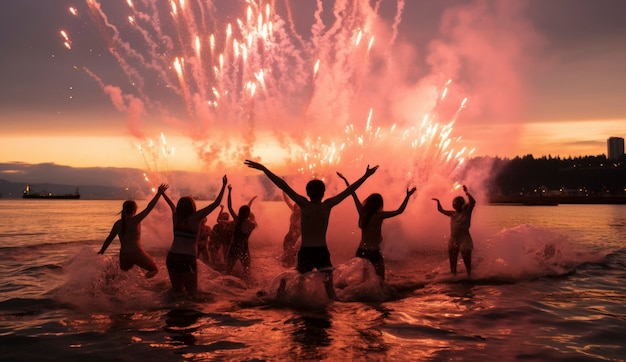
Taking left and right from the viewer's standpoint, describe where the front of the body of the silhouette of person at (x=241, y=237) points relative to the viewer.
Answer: facing away from the viewer

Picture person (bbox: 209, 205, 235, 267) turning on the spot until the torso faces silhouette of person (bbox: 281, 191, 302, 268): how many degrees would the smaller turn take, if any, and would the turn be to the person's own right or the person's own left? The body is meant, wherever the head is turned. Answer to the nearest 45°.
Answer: approximately 45° to the person's own right

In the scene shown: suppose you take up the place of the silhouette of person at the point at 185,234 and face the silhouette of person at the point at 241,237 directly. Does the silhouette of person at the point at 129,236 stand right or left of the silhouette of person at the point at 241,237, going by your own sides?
left

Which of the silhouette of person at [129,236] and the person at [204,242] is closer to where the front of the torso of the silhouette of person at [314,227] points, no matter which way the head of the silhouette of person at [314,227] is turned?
the person

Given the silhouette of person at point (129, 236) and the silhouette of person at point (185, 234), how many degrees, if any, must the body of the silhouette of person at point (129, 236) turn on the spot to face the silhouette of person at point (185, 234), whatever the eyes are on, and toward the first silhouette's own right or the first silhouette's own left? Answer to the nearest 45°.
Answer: approximately 90° to the first silhouette's own right

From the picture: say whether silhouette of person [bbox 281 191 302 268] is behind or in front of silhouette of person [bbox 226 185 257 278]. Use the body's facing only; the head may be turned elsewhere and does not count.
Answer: in front

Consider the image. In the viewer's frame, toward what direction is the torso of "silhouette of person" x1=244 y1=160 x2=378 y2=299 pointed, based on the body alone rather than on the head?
away from the camera

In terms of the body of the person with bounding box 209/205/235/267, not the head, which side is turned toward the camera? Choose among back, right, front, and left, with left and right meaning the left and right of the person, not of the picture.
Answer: back

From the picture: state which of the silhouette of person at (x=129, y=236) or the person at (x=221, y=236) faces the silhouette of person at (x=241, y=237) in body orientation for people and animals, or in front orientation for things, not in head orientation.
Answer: the silhouette of person at (x=129, y=236)

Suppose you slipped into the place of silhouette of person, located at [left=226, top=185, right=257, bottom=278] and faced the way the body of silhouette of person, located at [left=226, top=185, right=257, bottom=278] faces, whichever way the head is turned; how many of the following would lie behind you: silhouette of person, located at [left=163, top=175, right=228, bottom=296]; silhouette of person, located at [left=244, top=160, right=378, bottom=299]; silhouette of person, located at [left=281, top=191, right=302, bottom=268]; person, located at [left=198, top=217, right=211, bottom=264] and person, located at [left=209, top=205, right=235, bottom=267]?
2

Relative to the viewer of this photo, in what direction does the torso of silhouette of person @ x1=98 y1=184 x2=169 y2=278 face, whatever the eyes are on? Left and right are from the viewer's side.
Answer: facing away from the viewer and to the right of the viewer

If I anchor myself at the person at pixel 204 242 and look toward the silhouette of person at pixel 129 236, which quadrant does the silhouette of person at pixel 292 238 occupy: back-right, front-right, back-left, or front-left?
back-left

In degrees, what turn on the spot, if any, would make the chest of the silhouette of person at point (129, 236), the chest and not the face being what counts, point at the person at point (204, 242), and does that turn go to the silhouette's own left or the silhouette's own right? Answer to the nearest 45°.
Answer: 0° — they already face them
